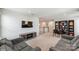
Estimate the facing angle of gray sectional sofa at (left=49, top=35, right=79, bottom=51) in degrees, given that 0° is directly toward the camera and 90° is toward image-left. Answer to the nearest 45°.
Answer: approximately 45°

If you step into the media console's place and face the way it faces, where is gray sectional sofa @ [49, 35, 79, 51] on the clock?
The gray sectional sofa is roughly at 11 o'clock from the media console.

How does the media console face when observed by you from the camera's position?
facing the viewer and to the right of the viewer

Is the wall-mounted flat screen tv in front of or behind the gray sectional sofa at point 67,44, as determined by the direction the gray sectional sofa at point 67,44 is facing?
in front

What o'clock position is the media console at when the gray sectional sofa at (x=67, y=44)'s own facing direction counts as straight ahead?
The media console is roughly at 1 o'clock from the gray sectional sofa.

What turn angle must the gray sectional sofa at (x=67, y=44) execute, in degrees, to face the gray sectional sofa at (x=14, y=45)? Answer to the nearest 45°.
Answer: approximately 45° to its right

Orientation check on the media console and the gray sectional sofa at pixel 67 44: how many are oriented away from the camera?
0

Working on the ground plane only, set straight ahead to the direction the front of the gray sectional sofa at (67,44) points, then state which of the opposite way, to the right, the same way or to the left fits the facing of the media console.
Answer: the opposite way
